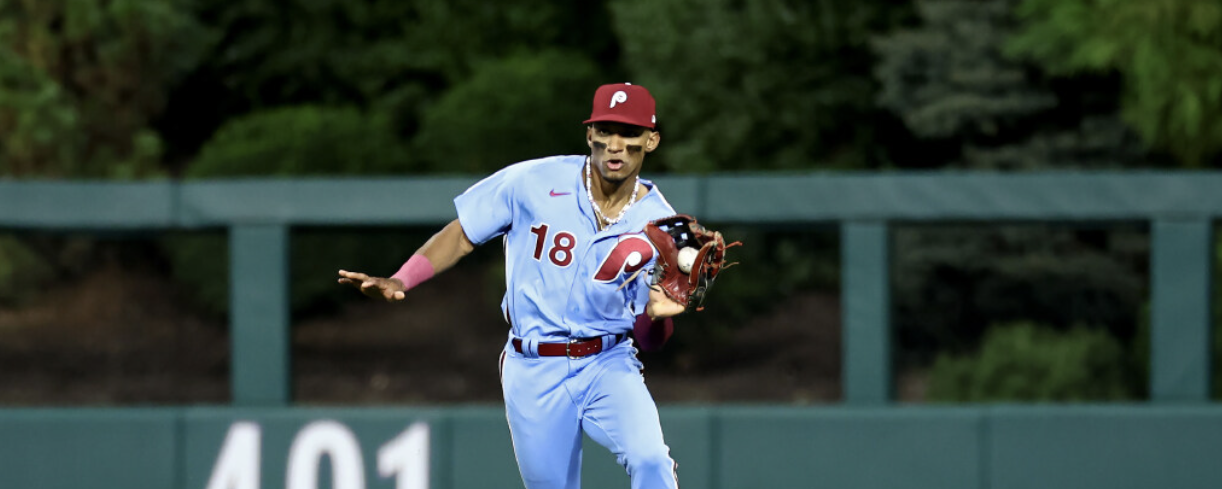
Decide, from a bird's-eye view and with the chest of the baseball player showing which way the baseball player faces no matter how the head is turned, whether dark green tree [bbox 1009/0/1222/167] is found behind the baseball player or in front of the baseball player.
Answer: behind

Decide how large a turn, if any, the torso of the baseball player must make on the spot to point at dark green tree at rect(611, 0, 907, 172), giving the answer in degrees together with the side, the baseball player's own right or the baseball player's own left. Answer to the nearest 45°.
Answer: approximately 180°

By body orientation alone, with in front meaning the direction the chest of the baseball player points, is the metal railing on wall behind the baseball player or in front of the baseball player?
behind

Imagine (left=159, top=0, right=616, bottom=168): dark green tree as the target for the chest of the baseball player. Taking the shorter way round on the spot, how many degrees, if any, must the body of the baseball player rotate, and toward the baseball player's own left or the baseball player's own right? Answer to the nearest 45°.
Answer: approximately 180°

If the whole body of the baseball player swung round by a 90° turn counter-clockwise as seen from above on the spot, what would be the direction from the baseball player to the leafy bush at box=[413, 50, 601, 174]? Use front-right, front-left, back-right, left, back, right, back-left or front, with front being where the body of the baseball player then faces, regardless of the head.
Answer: left

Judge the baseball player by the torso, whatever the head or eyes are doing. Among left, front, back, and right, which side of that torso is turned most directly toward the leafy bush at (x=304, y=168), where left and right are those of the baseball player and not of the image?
back

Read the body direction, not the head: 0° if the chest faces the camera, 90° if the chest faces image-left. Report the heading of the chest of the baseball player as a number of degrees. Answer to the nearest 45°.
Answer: approximately 0°

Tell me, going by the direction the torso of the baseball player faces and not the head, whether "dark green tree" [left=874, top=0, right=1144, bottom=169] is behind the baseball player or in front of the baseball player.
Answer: behind
